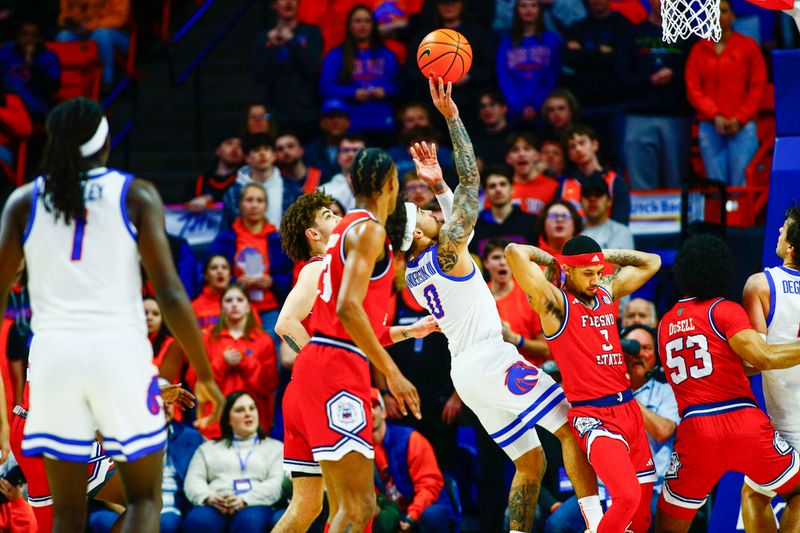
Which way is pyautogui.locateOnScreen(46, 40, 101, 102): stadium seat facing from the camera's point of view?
toward the camera

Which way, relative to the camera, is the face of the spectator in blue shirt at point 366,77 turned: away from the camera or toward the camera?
toward the camera

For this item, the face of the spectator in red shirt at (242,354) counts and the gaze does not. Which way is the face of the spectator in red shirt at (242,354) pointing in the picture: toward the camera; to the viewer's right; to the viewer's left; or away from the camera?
toward the camera

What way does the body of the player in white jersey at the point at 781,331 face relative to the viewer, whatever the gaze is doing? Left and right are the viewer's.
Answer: facing away from the viewer and to the left of the viewer

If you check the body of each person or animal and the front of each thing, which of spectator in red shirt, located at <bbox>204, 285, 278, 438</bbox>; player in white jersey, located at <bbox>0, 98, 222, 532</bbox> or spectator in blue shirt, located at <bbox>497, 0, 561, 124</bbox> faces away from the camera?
the player in white jersey

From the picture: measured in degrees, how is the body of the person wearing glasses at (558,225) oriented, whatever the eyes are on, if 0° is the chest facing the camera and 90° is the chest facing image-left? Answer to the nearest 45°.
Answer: approximately 0°

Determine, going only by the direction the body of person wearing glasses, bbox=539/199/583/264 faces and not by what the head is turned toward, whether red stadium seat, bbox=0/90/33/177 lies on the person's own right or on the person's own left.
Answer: on the person's own right

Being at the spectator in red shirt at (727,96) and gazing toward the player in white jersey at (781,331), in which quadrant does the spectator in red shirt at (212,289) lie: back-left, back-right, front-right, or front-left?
front-right

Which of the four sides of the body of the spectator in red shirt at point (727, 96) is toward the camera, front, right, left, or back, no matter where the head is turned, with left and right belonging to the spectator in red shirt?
front

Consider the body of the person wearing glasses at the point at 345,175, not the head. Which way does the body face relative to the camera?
toward the camera

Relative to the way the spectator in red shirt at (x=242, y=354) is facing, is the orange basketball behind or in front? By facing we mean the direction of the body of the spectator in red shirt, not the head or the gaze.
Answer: in front

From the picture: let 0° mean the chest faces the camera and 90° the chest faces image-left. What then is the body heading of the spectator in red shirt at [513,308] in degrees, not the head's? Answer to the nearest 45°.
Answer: approximately 0°

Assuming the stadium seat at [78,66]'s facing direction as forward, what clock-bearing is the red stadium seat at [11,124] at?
The red stadium seat is roughly at 2 o'clock from the stadium seat at [78,66].

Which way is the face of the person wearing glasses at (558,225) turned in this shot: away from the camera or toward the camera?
toward the camera

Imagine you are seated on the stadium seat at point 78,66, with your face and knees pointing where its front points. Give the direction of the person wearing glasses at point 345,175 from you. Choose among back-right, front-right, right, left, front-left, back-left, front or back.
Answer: front-left

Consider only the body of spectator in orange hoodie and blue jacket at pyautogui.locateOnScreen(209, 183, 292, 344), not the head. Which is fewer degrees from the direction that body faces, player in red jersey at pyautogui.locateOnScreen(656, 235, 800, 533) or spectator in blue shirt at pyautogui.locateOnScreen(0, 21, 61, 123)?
the player in red jersey
